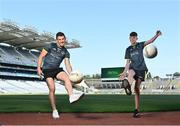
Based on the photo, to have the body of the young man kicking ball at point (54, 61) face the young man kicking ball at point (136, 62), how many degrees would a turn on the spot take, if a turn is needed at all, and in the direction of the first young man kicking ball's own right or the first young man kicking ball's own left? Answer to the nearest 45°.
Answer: approximately 45° to the first young man kicking ball's own left

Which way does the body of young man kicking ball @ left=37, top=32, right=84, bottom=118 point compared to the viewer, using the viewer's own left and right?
facing the viewer and to the right of the viewer
